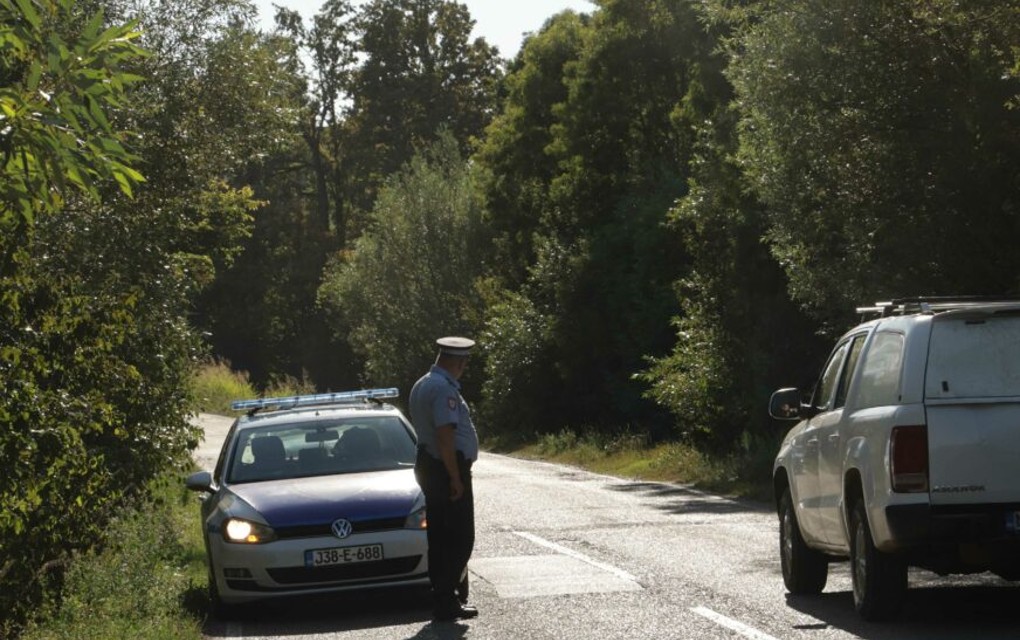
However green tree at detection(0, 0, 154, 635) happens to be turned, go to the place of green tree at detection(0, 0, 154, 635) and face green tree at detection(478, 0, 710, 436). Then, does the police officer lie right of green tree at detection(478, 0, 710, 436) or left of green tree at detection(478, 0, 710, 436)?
right

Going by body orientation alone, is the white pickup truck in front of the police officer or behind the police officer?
in front

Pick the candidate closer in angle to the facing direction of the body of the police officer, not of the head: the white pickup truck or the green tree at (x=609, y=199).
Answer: the white pickup truck

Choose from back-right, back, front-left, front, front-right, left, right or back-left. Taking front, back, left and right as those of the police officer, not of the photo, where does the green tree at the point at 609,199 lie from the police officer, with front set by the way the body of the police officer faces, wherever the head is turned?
left

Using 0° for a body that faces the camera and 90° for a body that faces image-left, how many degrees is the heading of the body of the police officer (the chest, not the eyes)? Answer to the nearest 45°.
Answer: approximately 270°

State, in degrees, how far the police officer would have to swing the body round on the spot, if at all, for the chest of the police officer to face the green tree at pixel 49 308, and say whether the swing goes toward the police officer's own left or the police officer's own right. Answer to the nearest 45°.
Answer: approximately 135° to the police officer's own right

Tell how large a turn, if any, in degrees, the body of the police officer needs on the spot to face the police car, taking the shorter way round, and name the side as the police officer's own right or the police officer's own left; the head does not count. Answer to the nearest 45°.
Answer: approximately 135° to the police officer's own left
